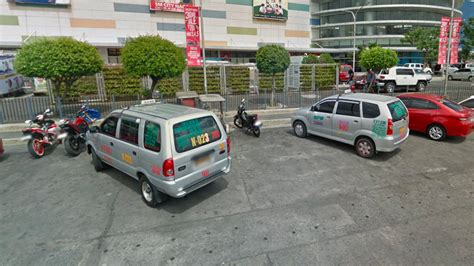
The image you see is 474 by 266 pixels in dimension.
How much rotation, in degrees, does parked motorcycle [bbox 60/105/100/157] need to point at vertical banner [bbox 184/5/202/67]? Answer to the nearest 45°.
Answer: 0° — it already faces it

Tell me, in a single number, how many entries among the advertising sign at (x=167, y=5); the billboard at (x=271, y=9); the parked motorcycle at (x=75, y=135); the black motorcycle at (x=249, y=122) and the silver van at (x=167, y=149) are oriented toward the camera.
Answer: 2

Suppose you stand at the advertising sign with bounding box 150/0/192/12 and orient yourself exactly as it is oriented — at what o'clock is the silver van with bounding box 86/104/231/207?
The silver van is roughly at 12 o'clock from the advertising sign.

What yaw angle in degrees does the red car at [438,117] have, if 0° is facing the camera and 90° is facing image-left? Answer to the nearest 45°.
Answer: approximately 135°

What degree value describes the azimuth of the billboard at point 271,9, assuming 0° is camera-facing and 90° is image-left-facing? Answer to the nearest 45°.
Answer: approximately 0°

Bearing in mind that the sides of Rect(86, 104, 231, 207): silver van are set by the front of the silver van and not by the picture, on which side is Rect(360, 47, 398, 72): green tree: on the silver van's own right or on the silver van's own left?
on the silver van's own right

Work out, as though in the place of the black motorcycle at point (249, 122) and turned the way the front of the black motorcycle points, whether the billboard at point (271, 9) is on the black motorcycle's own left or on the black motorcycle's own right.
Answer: on the black motorcycle's own right

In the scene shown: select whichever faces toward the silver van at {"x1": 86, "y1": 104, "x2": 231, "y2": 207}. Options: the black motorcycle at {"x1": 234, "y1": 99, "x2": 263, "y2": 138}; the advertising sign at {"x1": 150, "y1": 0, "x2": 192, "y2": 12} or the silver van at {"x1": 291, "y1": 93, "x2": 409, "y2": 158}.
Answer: the advertising sign

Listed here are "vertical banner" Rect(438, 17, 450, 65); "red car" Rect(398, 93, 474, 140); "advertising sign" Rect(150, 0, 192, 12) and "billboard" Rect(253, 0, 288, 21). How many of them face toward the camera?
3

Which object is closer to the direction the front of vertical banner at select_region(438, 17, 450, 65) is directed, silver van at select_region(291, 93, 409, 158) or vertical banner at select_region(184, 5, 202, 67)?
the silver van
